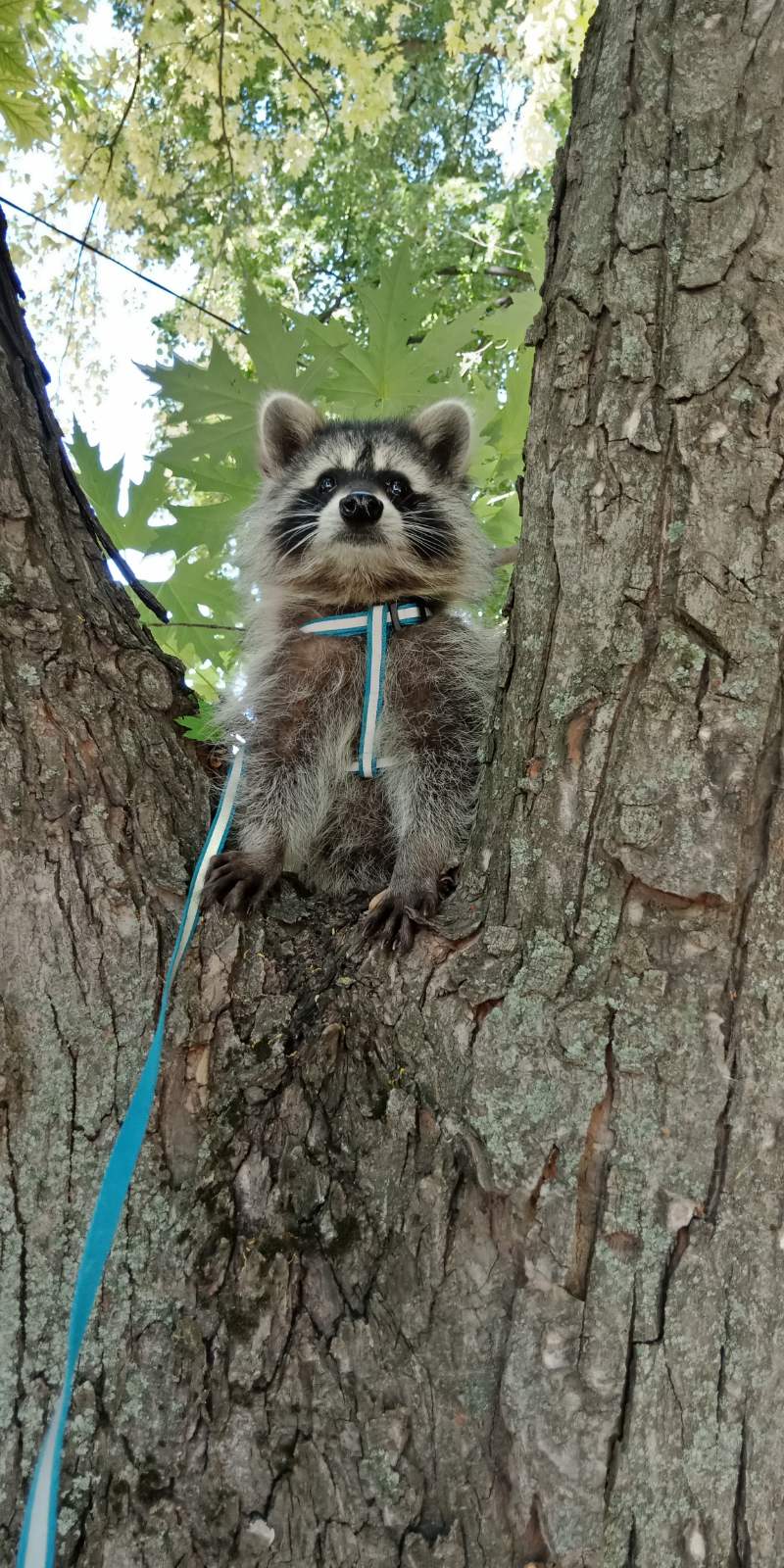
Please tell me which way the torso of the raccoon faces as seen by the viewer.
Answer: toward the camera
